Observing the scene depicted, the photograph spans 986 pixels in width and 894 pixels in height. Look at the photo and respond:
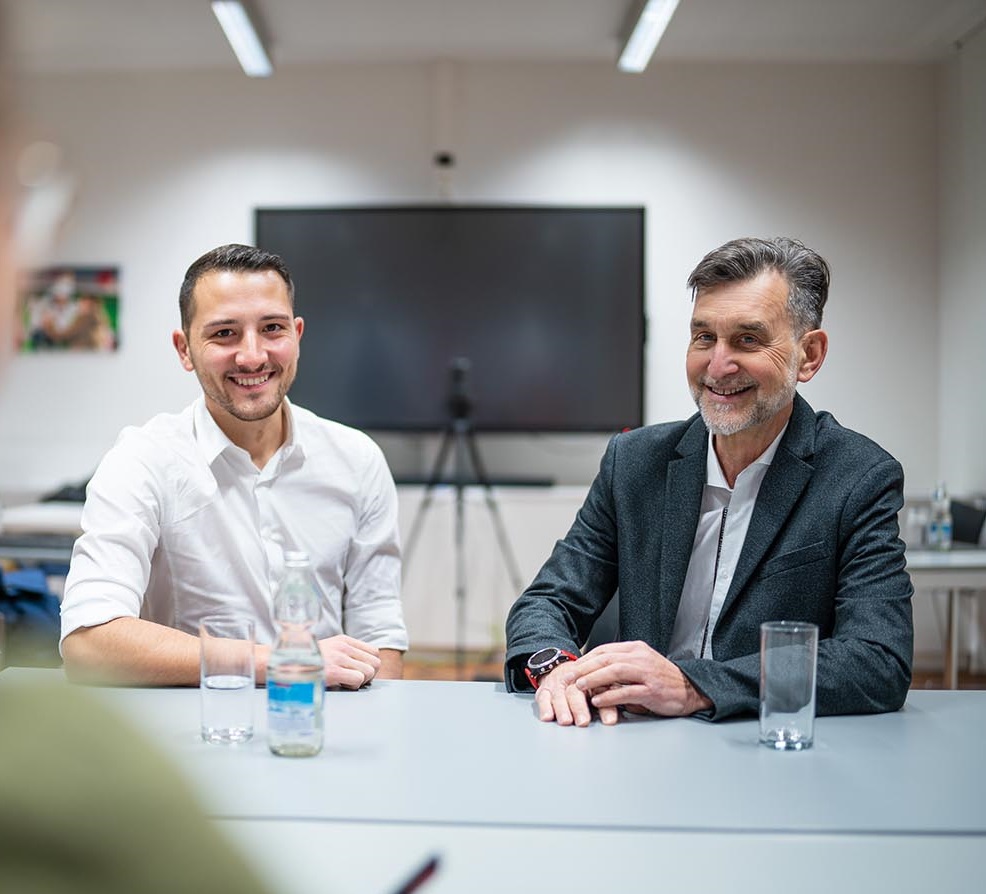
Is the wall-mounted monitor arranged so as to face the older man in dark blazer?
yes

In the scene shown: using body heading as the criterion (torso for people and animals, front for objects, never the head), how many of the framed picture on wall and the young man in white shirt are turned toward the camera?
2

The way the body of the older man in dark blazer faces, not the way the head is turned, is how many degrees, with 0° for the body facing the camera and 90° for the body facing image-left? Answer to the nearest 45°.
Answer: approximately 45°

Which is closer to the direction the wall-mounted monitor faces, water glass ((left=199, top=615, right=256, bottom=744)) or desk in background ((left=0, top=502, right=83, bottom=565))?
the water glass

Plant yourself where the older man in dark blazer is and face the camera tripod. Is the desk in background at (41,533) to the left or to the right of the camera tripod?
left

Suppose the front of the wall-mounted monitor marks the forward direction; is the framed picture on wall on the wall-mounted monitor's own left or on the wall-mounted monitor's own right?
on the wall-mounted monitor's own right

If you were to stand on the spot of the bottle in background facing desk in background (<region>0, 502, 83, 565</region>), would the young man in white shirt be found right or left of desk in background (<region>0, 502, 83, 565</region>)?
left
